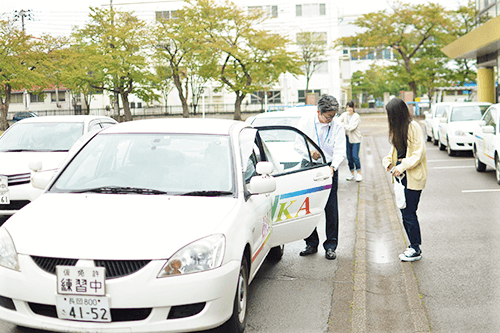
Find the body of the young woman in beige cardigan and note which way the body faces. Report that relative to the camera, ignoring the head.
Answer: to the viewer's left

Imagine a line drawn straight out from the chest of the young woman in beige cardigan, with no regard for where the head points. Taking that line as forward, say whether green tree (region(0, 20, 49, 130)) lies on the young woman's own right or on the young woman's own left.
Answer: on the young woman's own right

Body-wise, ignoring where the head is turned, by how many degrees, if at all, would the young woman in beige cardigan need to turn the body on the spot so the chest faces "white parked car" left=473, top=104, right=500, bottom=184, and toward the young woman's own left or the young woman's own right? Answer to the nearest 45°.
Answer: approximately 90° to the young woman's own right

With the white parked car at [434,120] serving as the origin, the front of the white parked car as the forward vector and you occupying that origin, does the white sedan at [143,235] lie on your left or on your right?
on your right

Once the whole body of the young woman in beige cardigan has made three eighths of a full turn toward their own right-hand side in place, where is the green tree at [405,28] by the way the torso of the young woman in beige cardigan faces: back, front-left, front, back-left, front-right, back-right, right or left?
front-left

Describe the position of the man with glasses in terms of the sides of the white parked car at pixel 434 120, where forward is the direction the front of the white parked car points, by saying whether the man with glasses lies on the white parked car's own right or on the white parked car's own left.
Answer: on the white parked car's own right

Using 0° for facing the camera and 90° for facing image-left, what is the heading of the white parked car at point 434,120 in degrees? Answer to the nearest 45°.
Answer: approximately 315°

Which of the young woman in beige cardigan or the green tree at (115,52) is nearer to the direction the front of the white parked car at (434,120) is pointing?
the young woman in beige cardigan

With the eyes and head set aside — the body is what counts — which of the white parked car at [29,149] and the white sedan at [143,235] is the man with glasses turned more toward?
the white sedan

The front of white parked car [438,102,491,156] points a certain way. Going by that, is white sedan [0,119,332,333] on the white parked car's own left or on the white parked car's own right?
on the white parked car's own right

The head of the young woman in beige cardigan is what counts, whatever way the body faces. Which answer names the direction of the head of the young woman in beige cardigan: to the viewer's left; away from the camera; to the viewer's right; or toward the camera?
to the viewer's left
